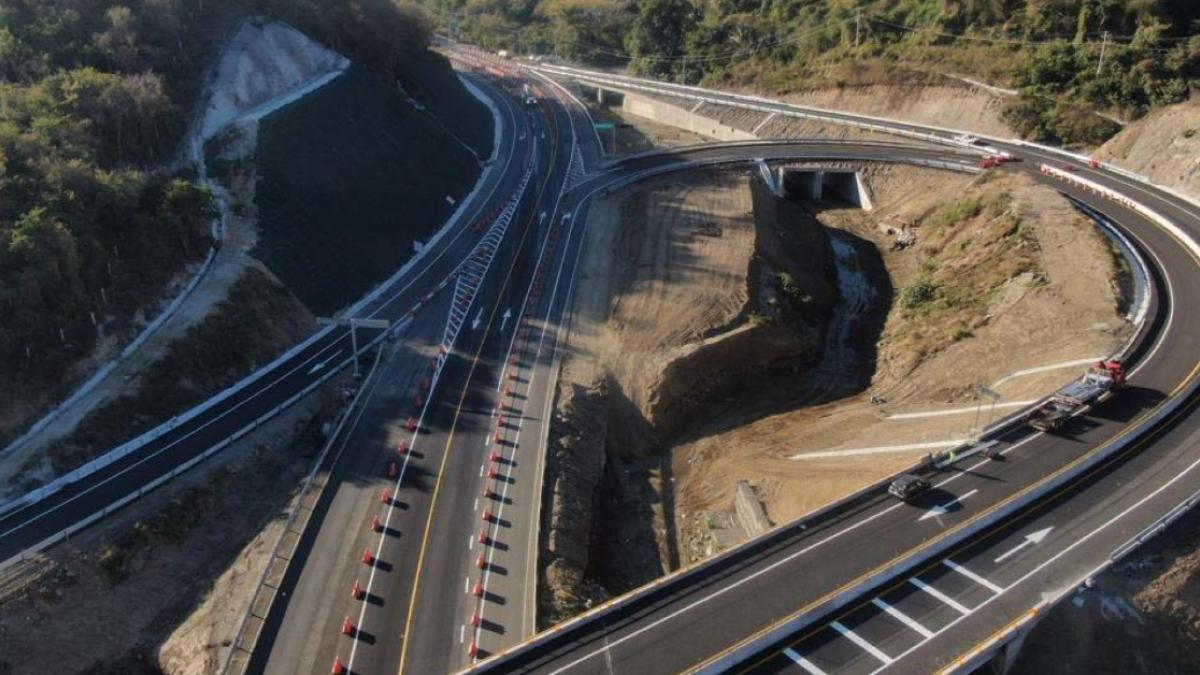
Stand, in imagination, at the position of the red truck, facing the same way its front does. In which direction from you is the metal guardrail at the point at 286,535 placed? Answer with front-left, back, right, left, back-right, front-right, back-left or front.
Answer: back

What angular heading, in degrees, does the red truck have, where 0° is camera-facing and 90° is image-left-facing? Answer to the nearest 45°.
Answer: approximately 225°
